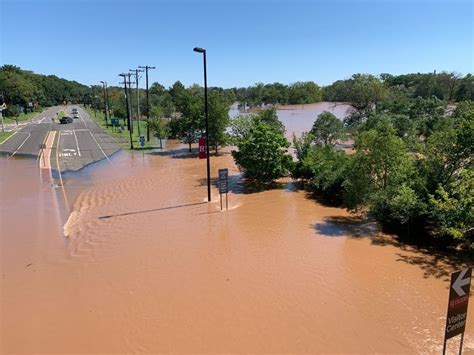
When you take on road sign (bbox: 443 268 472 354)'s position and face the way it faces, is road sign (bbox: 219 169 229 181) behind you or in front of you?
behind

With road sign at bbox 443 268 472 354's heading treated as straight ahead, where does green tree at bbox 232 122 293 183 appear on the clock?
The green tree is roughly at 6 o'clock from the road sign.

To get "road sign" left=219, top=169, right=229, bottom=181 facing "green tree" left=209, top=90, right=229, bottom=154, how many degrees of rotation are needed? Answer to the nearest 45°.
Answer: approximately 180°

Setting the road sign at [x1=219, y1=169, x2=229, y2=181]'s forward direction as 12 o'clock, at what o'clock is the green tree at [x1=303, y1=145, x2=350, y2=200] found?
The green tree is roughly at 8 o'clock from the road sign.

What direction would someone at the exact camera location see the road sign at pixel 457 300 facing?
facing the viewer and to the right of the viewer

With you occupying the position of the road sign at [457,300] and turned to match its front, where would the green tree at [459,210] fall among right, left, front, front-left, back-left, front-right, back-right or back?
back-left

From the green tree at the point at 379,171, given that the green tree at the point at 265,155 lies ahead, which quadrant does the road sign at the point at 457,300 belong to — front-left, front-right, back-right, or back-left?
back-left

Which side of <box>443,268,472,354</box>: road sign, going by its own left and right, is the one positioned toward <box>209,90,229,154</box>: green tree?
back

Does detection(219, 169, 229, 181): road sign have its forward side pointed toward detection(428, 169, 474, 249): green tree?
no

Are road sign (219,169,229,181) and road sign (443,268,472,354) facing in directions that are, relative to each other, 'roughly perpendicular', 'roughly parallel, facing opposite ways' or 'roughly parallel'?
roughly parallel

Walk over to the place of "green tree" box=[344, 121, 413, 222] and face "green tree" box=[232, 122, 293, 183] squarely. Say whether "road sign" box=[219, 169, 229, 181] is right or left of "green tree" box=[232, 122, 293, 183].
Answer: left

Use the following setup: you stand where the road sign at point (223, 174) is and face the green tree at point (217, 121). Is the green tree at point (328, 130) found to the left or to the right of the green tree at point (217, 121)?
right

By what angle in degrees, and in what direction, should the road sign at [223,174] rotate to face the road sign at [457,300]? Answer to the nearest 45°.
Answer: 0° — it already faces it

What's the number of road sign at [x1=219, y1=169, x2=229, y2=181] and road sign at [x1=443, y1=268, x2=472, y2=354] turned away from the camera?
0

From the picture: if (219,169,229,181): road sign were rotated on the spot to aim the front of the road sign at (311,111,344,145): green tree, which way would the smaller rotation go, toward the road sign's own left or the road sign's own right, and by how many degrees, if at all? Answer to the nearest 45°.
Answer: approximately 135° to the road sign's own left

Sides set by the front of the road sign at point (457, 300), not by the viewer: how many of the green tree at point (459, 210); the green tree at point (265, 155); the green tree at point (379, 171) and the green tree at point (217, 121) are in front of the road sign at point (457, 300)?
0

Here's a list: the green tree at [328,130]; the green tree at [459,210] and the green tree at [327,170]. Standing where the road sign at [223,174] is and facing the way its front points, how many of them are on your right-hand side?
0

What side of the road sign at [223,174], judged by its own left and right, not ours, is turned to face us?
front

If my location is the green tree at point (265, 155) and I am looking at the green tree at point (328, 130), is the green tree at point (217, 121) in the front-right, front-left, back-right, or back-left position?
front-left

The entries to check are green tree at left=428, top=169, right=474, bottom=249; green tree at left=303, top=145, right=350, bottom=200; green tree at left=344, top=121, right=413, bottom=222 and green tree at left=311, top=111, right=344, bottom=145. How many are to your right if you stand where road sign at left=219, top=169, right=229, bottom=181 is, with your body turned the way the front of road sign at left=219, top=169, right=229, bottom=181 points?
0
